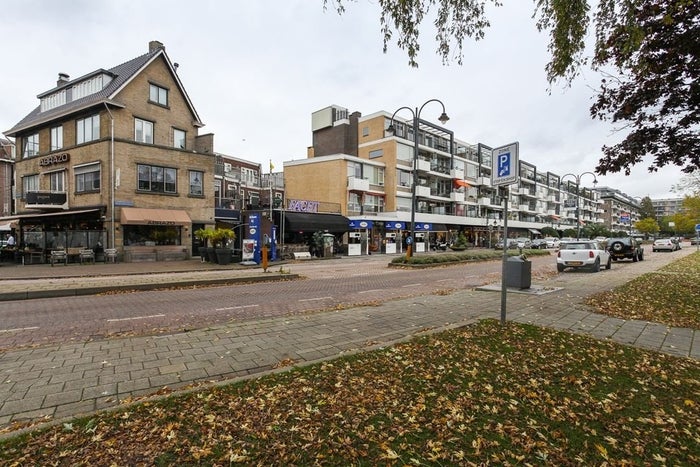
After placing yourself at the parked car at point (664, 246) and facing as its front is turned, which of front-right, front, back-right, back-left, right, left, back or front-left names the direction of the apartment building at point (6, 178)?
back

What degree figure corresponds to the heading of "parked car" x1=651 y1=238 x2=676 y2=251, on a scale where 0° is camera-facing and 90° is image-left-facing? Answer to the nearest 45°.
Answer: approximately 225°

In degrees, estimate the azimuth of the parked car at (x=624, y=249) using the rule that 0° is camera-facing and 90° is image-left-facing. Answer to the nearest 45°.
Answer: approximately 225°

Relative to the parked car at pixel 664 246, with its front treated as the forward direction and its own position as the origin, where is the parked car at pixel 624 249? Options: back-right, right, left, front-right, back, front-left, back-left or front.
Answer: back-right

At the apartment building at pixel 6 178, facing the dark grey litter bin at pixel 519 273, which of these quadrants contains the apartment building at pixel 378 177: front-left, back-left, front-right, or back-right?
front-left

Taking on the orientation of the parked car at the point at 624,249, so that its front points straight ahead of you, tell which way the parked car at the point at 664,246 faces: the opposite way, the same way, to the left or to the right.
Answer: the same way

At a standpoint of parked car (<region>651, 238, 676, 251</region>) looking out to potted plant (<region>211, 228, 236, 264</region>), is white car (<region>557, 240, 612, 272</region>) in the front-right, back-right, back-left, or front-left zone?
front-left

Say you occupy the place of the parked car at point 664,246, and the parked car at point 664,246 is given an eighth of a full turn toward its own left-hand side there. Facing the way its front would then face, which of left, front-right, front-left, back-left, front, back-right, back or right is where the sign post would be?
back

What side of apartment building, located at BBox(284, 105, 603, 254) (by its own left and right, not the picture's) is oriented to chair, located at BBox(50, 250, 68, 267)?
right

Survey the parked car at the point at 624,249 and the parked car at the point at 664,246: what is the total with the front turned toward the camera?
0

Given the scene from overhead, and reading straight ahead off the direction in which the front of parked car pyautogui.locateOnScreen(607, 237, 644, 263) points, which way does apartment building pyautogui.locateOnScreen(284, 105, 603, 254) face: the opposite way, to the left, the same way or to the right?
to the right
